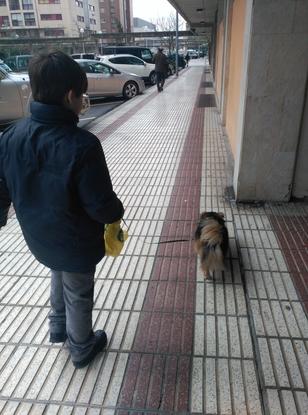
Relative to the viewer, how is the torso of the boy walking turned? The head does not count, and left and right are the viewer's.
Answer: facing away from the viewer and to the right of the viewer

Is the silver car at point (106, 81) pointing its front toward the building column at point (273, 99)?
no

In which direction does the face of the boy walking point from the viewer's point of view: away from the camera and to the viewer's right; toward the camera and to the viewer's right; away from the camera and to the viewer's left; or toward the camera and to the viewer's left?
away from the camera and to the viewer's right

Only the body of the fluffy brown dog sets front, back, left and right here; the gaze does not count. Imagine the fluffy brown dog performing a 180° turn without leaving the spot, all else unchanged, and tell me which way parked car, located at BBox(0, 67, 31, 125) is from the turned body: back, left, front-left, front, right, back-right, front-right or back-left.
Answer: back-right

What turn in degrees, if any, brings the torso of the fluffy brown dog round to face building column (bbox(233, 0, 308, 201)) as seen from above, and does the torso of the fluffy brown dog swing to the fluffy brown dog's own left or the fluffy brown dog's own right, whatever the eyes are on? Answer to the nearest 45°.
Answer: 0° — it already faces it

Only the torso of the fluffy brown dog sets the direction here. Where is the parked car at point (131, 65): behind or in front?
in front

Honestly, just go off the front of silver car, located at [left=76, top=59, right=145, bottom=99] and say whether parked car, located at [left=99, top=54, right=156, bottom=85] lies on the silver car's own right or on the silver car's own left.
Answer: on the silver car's own left

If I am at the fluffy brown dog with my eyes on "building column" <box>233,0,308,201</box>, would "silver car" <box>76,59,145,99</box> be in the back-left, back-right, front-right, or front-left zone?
front-left

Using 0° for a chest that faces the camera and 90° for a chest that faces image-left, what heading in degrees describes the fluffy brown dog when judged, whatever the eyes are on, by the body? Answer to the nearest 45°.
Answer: approximately 180°

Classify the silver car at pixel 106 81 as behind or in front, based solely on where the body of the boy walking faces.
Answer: in front

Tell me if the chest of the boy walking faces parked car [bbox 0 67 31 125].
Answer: no
